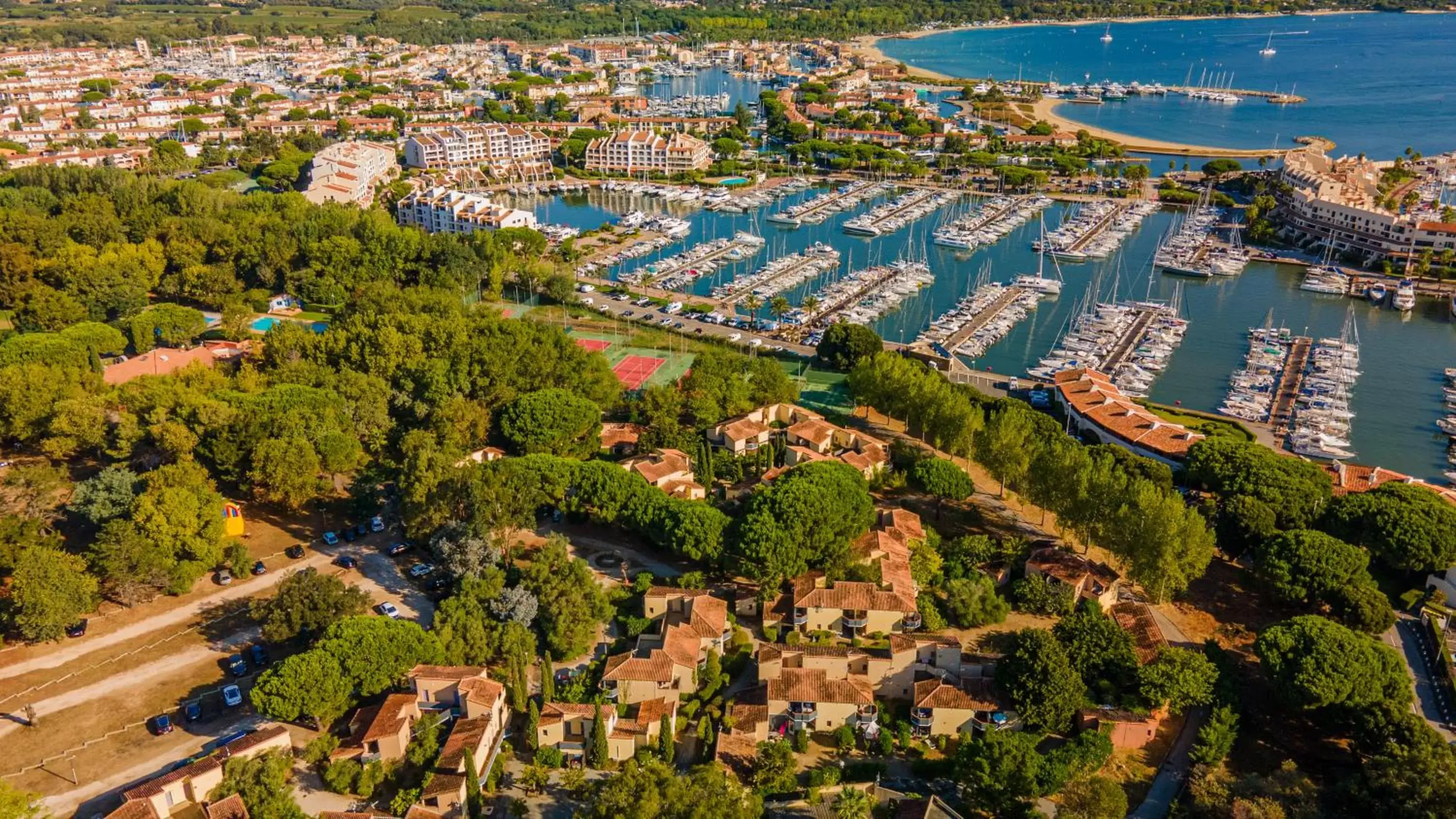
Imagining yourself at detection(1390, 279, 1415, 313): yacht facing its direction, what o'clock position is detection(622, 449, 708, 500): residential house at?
The residential house is roughly at 1 o'clock from the yacht.

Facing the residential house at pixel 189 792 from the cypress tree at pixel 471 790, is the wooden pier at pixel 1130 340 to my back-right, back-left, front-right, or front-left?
back-right

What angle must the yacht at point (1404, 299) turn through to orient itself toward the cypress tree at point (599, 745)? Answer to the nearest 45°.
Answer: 0° — it already faces it

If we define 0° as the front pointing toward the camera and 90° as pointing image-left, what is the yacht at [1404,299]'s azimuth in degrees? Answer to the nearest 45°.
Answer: approximately 0°

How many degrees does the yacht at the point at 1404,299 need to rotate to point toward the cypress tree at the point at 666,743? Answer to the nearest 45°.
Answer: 0° — it already faces it

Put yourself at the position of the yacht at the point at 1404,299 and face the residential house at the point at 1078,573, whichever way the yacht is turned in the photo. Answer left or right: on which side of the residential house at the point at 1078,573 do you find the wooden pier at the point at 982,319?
right

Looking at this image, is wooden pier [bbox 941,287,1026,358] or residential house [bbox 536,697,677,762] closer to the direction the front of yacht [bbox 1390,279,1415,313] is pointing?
the residential house

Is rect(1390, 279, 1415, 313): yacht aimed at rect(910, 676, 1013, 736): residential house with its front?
yes

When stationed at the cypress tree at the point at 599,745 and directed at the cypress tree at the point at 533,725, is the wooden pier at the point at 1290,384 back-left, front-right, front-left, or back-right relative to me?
back-right
